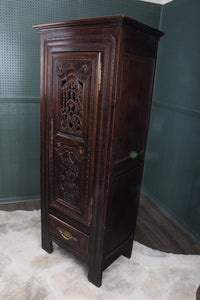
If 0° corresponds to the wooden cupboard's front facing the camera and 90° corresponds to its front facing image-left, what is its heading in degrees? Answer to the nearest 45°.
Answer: approximately 45°
